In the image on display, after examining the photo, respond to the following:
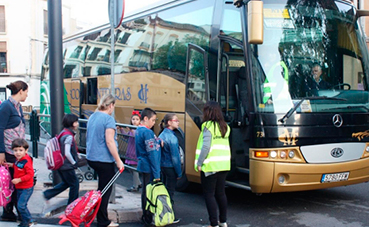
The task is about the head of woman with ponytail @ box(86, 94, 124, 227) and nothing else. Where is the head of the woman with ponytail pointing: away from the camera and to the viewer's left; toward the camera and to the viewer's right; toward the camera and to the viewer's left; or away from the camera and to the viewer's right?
away from the camera and to the viewer's right

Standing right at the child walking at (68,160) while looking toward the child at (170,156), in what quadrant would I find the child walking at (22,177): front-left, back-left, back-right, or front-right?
back-right

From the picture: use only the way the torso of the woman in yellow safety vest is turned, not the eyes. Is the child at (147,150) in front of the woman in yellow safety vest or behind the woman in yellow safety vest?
in front

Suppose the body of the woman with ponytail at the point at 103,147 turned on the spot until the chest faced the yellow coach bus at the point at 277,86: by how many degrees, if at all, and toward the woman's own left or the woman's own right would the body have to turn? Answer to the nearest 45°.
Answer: approximately 45° to the woman's own right

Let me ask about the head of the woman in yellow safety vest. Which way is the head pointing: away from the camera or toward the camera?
away from the camera

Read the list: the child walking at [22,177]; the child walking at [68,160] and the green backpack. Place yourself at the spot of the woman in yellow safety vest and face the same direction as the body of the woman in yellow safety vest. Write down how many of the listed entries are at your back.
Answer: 0

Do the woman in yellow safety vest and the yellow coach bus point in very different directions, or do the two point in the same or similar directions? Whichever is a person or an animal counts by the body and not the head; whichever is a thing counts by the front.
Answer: very different directions
